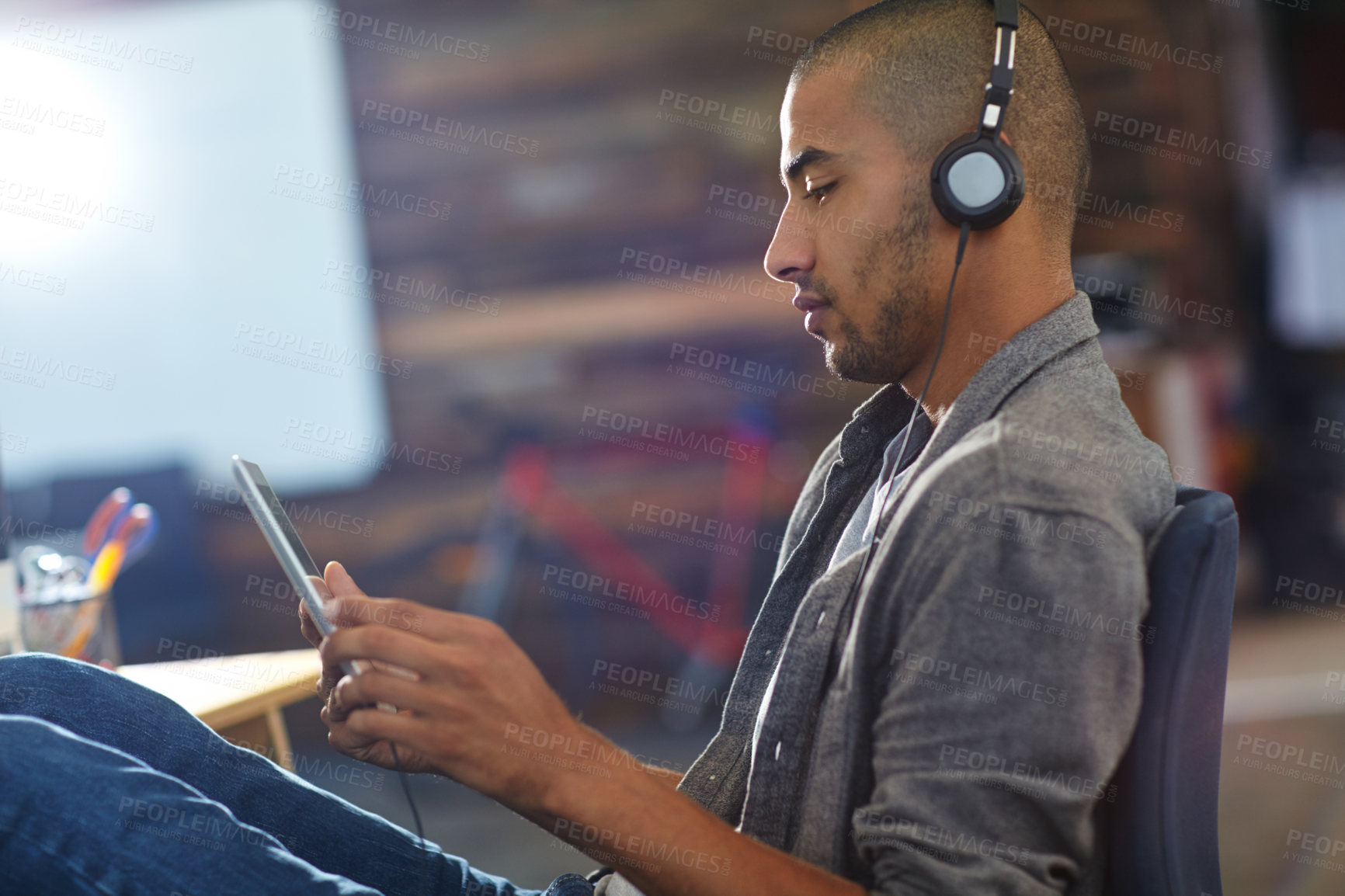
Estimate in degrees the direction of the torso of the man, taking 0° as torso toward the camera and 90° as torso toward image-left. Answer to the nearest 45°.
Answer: approximately 90°

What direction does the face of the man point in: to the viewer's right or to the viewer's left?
to the viewer's left

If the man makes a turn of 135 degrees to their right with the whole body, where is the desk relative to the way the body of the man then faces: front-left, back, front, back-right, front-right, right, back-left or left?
left
